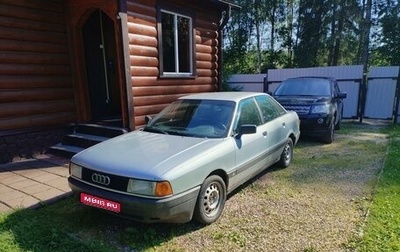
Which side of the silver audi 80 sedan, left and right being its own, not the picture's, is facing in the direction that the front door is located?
right

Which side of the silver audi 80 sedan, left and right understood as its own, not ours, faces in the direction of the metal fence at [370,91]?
back

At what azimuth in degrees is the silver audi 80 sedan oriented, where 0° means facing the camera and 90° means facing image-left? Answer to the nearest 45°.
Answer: approximately 45°
